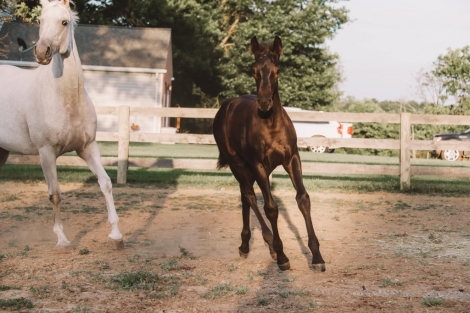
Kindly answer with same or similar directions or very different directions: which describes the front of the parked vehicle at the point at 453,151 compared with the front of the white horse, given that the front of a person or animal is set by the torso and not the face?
very different directions

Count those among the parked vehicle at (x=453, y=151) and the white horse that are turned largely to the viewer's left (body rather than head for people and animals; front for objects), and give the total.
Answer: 1

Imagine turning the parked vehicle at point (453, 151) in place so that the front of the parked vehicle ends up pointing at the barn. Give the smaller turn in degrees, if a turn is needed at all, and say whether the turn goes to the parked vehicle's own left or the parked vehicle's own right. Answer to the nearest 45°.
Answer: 0° — it already faces it

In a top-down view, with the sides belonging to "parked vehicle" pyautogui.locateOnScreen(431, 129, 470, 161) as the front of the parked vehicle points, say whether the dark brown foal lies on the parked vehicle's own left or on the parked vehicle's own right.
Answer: on the parked vehicle's own left

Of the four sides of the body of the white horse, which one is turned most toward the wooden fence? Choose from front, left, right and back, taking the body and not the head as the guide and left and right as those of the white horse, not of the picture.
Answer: left

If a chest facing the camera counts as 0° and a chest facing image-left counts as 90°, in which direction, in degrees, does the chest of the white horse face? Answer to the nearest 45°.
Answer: approximately 315°

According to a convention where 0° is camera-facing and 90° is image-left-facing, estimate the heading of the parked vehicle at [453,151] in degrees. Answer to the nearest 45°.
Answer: approximately 90°

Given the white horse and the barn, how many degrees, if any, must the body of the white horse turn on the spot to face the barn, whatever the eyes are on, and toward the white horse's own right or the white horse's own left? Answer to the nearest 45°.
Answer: approximately 135° to the white horse's own left

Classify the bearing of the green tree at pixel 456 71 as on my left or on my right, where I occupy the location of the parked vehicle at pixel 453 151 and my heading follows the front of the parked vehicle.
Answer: on my right

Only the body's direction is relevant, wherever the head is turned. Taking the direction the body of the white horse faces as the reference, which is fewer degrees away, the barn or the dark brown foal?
the dark brown foal
